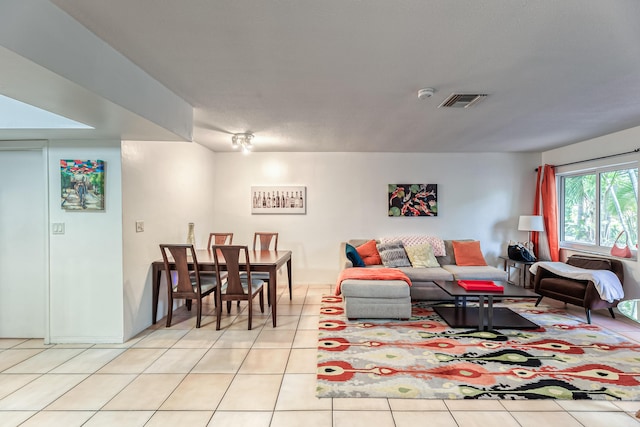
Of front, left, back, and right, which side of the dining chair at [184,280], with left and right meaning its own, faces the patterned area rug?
right

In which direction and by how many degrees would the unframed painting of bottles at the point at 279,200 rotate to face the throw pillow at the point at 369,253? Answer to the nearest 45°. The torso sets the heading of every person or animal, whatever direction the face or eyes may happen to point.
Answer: approximately 45° to its left

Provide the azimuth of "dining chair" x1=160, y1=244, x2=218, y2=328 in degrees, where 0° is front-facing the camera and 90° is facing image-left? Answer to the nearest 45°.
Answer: approximately 225°

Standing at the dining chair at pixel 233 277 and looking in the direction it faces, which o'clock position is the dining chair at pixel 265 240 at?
the dining chair at pixel 265 240 is roughly at 11 o'clock from the dining chair at pixel 233 277.

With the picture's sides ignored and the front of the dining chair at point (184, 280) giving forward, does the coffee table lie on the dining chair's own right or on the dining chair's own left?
on the dining chair's own right

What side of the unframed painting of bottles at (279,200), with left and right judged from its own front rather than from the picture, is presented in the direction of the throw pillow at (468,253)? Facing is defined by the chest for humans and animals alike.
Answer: left

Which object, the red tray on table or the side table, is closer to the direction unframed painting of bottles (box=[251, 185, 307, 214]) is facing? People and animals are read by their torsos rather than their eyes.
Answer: the red tray on table

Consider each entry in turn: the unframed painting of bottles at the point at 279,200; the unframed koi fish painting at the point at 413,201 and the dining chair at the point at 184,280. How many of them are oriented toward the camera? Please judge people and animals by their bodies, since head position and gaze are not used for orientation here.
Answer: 2

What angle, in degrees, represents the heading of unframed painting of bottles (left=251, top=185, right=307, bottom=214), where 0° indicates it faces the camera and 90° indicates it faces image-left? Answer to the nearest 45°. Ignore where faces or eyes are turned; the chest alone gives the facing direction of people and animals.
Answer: approximately 0°

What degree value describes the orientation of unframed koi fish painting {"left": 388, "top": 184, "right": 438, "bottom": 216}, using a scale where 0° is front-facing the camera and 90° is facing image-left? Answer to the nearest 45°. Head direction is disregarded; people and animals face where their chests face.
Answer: approximately 0°

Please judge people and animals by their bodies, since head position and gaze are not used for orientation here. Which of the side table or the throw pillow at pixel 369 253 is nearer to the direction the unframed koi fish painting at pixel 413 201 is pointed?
the throw pillow

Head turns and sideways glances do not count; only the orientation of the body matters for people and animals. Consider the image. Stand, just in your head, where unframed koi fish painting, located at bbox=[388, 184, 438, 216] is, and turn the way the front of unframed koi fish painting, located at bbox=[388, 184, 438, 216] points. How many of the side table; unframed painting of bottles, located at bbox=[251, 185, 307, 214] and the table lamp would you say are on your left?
2

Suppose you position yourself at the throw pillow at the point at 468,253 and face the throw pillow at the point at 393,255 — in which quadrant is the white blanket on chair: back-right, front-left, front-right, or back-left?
back-left
